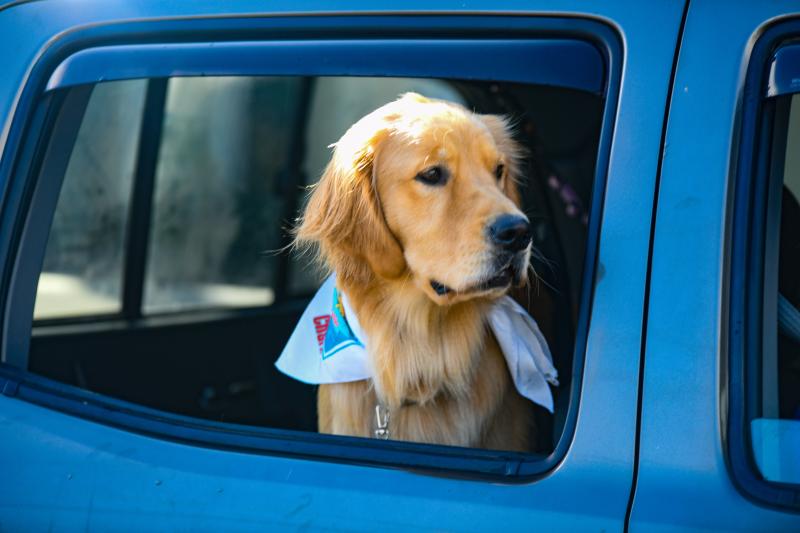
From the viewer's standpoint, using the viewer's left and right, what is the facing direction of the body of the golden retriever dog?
facing the viewer and to the right of the viewer

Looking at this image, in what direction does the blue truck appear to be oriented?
to the viewer's right
